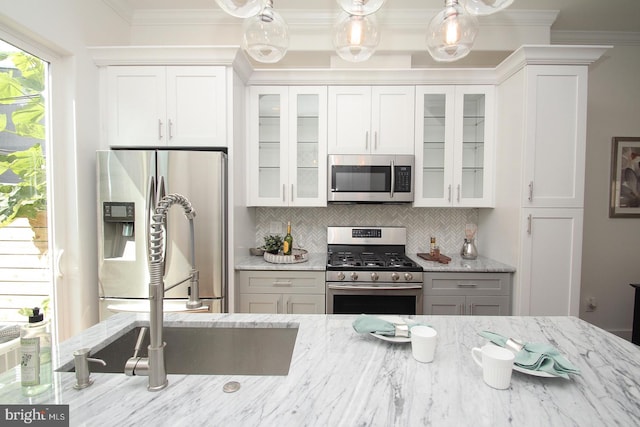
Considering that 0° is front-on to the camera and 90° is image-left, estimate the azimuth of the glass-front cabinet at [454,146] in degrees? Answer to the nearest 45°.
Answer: approximately 0°

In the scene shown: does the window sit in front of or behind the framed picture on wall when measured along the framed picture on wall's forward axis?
in front

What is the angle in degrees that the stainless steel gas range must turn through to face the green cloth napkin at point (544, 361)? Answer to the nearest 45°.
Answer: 0° — it already faces it

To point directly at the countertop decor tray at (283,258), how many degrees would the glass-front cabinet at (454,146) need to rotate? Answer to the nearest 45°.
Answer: approximately 45° to its right

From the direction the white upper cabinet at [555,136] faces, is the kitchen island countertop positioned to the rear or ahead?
ahead

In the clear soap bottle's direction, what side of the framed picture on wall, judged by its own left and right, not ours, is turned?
front

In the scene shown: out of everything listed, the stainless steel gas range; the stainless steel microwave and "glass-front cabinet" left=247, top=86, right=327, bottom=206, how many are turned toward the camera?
3

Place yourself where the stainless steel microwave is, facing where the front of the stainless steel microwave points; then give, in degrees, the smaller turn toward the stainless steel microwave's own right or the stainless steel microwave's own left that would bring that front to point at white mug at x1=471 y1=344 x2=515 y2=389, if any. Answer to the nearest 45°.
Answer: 0° — it already faces it

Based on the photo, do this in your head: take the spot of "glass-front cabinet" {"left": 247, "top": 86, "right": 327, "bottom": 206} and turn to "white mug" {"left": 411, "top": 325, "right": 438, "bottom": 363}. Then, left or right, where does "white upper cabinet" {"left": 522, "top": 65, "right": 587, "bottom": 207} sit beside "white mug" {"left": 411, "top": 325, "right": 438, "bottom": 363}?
left

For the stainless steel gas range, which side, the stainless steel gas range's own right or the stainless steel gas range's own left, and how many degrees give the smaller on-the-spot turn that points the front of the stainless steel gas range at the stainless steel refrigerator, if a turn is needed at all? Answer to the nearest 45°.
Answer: approximately 90° to the stainless steel gas range's own right

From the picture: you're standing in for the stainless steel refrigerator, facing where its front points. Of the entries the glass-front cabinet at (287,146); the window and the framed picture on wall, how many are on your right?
1

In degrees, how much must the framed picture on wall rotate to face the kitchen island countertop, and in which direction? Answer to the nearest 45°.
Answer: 0° — it already faces it

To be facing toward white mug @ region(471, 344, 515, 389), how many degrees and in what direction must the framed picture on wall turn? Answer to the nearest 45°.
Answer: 0° — it already faces it

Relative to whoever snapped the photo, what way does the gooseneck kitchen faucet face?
facing away from the viewer and to the right of the viewer

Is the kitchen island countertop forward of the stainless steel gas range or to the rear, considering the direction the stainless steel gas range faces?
forward

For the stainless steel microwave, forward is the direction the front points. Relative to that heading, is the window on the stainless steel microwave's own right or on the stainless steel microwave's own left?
on the stainless steel microwave's own right
